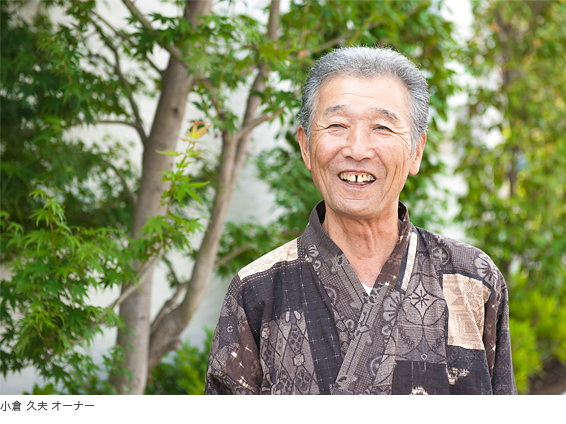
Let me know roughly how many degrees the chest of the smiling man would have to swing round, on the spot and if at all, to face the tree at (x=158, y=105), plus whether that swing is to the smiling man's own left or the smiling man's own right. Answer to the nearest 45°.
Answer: approximately 135° to the smiling man's own right

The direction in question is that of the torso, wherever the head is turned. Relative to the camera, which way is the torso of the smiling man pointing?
toward the camera

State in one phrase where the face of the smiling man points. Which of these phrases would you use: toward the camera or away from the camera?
toward the camera
